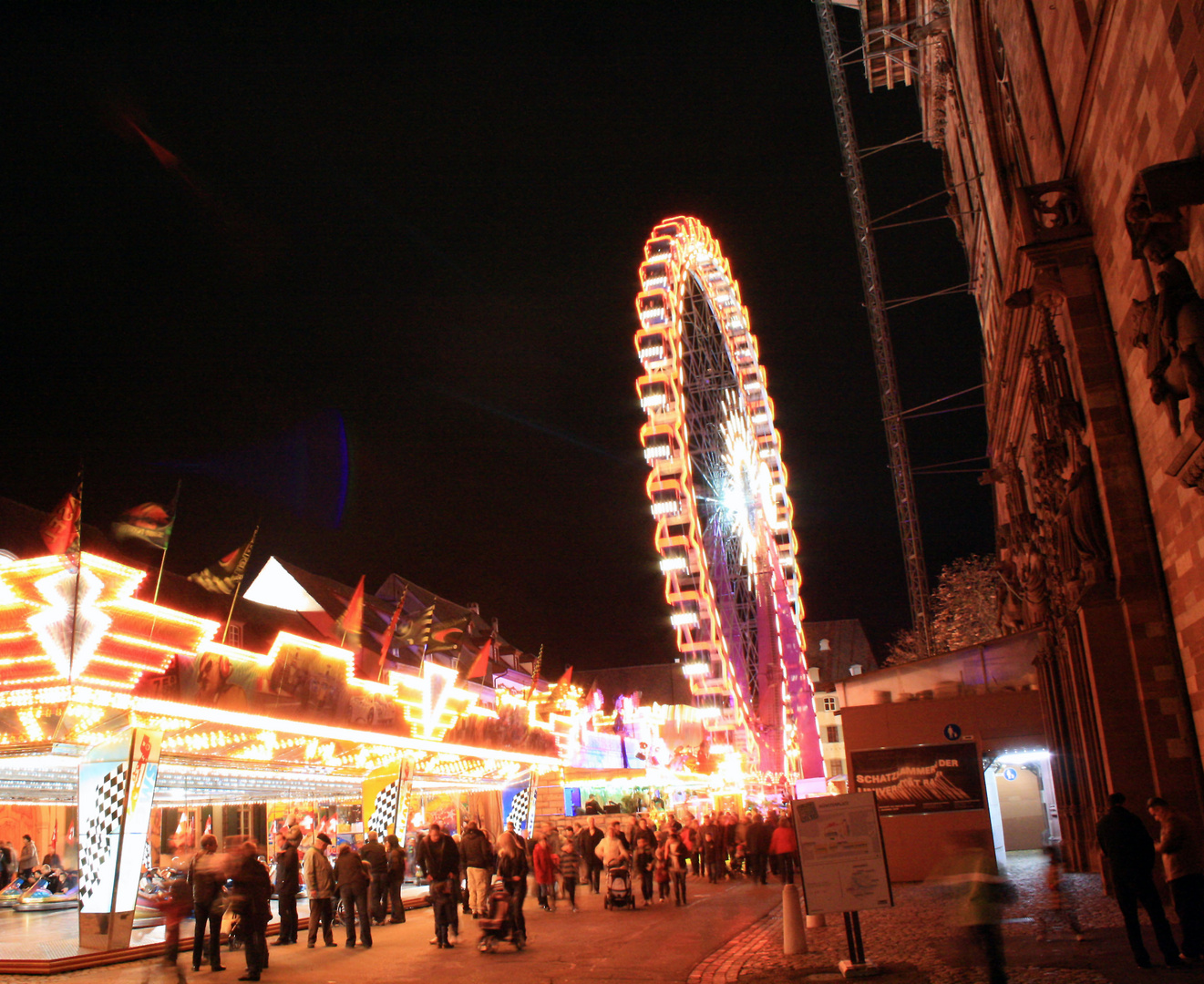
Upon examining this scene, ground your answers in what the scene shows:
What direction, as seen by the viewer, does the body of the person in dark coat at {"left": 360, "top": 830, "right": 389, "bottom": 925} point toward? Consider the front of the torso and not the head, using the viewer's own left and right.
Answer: facing away from the viewer and to the left of the viewer

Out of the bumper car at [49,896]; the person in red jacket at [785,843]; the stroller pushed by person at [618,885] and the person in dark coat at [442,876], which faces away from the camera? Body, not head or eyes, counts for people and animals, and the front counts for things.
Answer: the person in red jacket

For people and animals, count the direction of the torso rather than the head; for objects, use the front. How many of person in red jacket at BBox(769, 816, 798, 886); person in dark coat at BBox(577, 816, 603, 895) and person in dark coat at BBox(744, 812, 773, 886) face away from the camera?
2

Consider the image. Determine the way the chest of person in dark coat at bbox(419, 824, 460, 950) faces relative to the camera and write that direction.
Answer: toward the camera

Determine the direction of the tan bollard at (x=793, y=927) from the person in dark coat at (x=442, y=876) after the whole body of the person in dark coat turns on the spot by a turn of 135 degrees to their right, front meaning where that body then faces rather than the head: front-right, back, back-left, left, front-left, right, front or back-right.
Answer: back

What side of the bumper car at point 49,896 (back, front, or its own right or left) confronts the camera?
left

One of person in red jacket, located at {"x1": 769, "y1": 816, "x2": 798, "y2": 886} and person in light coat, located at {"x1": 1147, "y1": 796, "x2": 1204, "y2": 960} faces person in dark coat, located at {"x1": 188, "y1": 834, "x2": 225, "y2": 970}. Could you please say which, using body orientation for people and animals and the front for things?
person in light coat, located at {"x1": 1147, "y1": 796, "x2": 1204, "y2": 960}

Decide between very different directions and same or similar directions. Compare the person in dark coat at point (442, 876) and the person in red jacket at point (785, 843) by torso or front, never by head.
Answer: very different directions

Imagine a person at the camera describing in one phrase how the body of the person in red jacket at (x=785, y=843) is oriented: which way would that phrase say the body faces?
away from the camera

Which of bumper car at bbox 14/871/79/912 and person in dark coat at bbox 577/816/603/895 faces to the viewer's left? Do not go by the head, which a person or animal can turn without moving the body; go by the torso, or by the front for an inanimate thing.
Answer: the bumper car

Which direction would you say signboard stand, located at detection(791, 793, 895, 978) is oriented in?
toward the camera

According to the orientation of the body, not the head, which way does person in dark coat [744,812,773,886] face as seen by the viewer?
away from the camera

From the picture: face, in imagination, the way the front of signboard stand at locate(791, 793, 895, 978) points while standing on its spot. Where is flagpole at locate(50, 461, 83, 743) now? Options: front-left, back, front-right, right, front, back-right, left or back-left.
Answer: right

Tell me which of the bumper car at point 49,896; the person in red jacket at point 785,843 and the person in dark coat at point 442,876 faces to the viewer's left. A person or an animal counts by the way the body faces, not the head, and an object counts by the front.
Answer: the bumper car

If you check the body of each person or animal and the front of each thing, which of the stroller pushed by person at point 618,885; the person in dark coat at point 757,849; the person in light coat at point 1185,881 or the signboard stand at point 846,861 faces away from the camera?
the person in dark coat at point 757,849

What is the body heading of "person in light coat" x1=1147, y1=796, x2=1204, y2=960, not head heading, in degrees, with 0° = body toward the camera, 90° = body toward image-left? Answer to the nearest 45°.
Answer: approximately 90°
